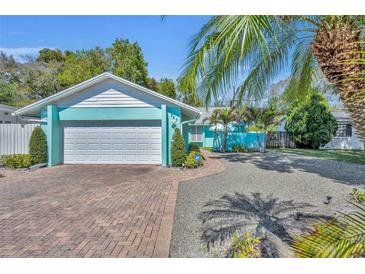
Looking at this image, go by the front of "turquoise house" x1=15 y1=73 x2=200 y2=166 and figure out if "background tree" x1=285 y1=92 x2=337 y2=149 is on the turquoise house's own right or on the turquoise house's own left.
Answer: on the turquoise house's own left

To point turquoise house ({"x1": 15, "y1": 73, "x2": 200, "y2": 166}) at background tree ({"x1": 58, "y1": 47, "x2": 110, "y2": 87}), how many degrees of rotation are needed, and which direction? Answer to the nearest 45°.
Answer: approximately 180°

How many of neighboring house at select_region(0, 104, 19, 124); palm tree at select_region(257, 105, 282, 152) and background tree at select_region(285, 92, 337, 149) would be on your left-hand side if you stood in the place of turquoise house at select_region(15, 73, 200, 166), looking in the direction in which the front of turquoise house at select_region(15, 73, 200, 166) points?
2

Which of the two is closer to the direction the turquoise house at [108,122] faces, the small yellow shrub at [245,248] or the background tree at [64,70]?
the small yellow shrub

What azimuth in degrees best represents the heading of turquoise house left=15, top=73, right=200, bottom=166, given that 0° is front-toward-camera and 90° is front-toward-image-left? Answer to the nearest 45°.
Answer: approximately 0°

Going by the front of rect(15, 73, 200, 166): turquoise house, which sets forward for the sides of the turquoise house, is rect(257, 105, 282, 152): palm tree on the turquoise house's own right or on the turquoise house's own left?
on the turquoise house's own left

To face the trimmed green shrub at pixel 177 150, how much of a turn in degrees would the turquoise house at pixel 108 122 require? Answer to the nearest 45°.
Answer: approximately 45° to its left

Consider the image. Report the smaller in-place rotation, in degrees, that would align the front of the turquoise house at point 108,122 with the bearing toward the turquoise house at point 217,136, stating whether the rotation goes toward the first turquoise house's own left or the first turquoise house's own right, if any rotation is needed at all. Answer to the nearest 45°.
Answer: approximately 135° to the first turquoise house's own left

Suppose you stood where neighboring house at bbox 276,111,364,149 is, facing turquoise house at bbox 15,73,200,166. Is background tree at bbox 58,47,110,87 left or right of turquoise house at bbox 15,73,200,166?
right

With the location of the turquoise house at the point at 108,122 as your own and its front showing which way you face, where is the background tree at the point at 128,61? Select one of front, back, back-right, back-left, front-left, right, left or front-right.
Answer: back

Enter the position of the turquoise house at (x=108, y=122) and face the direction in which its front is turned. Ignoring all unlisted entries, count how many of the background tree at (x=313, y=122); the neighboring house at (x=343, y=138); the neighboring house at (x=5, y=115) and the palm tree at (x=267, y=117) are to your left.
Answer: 3

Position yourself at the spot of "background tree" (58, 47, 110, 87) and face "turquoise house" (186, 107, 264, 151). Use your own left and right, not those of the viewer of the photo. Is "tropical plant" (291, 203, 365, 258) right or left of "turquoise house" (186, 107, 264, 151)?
right
